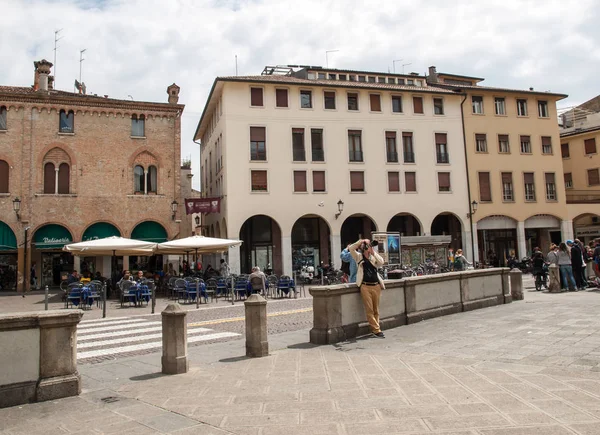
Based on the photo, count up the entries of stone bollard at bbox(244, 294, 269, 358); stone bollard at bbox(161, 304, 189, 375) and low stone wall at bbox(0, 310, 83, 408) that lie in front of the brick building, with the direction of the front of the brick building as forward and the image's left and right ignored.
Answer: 3

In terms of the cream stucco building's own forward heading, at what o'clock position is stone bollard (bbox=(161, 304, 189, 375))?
The stone bollard is roughly at 12 o'clock from the cream stucco building.

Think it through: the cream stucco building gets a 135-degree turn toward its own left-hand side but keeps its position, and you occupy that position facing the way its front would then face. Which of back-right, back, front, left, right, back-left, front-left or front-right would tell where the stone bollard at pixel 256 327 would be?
back-right

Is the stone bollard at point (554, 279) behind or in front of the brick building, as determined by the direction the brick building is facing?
in front

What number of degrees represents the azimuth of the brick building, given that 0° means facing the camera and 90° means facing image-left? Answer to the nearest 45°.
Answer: approximately 0°

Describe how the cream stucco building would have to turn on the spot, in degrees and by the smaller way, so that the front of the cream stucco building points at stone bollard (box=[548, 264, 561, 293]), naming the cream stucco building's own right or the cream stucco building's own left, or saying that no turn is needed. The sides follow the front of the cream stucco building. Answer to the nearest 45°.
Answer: approximately 45° to the cream stucco building's own left

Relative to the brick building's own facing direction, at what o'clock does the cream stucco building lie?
The cream stucco building is roughly at 9 o'clock from the brick building.

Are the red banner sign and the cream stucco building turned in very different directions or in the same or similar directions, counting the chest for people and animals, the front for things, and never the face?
same or similar directions

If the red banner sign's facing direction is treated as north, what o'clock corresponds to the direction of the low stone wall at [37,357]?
The low stone wall is roughly at 12 o'clock from the red banner sign.

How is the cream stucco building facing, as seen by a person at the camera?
facing the viewer

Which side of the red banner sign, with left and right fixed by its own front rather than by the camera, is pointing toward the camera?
front

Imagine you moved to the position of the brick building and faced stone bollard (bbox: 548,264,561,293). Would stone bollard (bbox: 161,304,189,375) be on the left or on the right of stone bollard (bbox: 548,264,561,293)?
right

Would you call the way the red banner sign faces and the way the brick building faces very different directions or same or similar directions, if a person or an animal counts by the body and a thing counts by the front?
same or similar directions

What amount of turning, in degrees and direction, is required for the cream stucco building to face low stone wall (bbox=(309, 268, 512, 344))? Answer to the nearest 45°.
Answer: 0° — it already faces it

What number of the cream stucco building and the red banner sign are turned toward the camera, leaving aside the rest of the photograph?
2

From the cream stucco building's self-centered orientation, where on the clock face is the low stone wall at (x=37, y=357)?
The low stone wall is roughly at 12 o'clock from the cream stucco building.

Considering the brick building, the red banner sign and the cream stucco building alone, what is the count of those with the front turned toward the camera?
3
